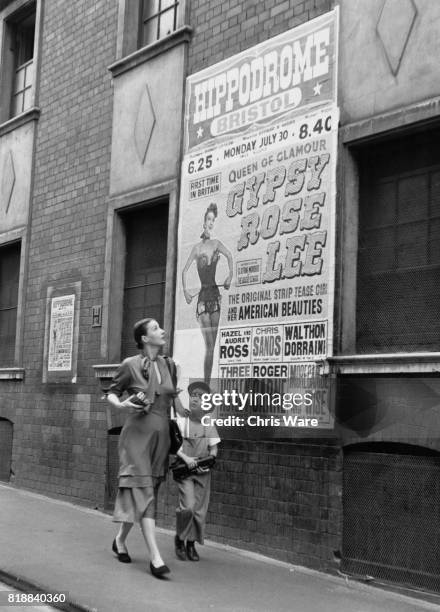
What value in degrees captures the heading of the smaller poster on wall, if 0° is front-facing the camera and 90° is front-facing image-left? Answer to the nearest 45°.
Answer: approximately 45°

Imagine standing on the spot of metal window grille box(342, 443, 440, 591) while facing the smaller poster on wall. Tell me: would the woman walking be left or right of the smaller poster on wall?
left

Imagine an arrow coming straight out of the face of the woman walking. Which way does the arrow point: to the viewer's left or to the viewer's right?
to the viewer's right

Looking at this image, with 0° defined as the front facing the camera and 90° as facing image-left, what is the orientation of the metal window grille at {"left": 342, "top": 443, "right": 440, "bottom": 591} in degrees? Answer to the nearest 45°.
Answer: approximately 45°

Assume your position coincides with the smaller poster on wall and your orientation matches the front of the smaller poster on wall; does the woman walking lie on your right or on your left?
on your left

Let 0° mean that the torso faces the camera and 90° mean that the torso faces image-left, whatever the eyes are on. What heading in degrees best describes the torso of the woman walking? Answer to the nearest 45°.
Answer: approximately 315°

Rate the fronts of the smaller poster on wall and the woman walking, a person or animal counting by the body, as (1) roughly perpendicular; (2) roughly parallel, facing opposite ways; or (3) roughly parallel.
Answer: roughly perpendicular
